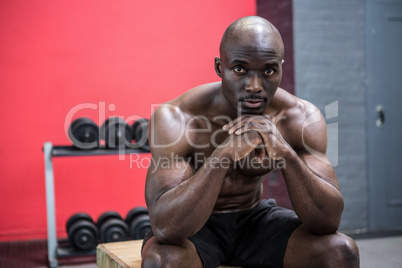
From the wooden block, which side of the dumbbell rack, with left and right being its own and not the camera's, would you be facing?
front
